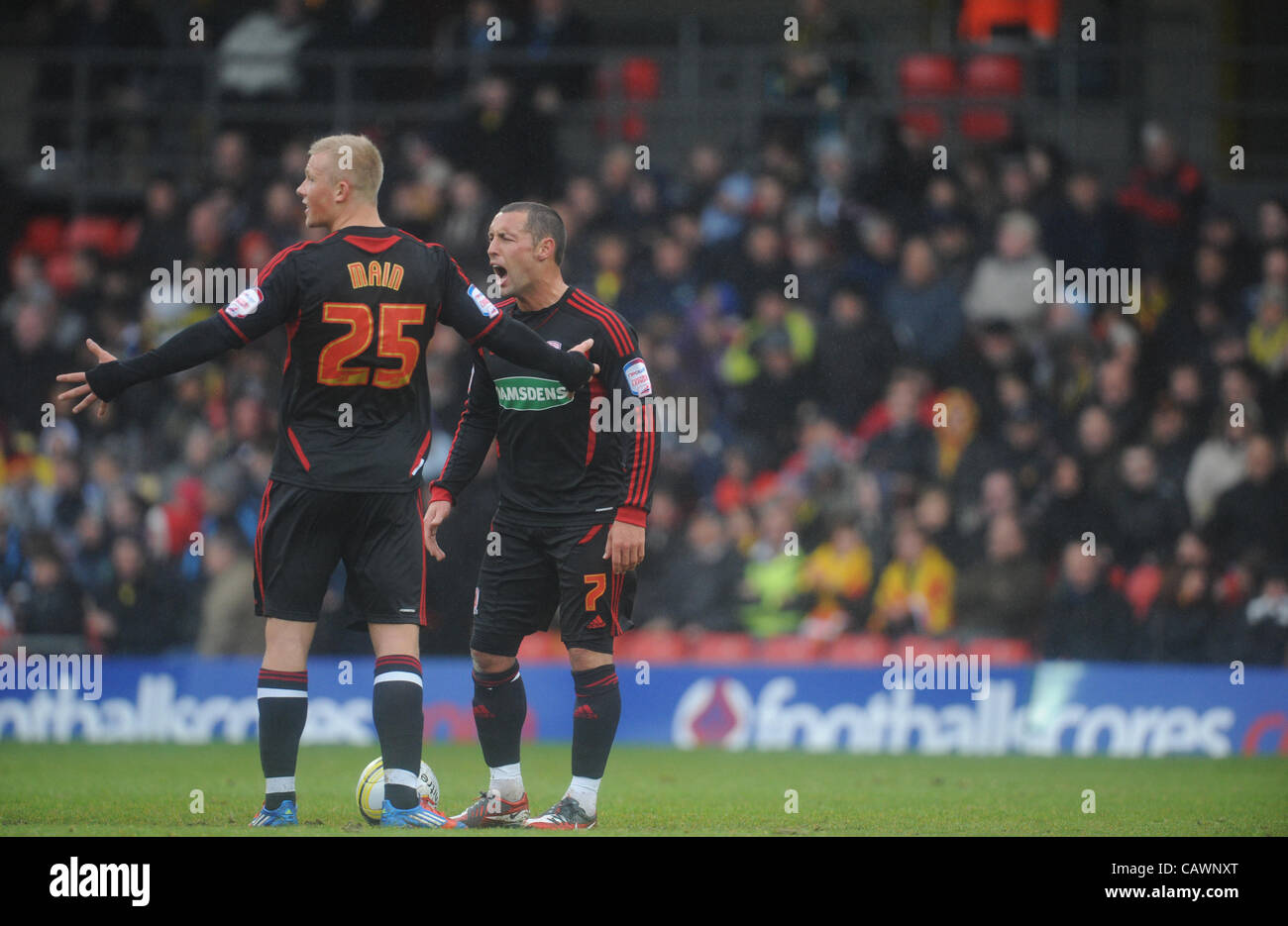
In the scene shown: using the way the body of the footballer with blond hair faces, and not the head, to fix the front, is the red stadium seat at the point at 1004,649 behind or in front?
in front

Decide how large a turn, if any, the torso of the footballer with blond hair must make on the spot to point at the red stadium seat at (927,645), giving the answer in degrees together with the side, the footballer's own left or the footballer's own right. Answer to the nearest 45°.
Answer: approximately 45° to the footballer's own right

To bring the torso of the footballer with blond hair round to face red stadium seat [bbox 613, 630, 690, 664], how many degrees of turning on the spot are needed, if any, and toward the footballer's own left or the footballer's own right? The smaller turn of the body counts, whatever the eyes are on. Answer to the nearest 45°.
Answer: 0° — they already face it

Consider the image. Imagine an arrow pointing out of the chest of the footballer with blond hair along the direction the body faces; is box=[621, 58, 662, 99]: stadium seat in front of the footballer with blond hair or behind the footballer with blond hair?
in front

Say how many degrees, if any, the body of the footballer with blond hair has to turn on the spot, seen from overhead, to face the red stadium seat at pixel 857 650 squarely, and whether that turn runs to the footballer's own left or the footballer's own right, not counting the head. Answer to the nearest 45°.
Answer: approximately 45° to the footballer's own right

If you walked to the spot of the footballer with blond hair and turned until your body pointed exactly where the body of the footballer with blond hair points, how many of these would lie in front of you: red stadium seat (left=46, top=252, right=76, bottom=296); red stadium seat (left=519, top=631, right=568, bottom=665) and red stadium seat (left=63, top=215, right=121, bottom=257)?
3

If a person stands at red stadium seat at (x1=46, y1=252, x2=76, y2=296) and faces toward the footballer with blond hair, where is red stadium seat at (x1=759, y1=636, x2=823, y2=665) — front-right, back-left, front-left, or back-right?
front-left

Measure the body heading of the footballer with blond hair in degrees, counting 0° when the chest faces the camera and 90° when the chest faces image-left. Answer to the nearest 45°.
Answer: approximately 180°

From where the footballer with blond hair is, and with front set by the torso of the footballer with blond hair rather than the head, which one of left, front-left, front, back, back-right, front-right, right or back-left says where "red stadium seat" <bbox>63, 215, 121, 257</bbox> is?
front

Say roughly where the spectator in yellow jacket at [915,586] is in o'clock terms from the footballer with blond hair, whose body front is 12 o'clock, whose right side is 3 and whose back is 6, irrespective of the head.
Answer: The spectator in yellow jacket is roughly at 1 o'clock from the footballer with blond hair.

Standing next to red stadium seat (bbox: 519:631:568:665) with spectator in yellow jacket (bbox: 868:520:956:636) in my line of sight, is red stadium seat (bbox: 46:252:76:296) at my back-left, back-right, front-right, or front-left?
back-left
